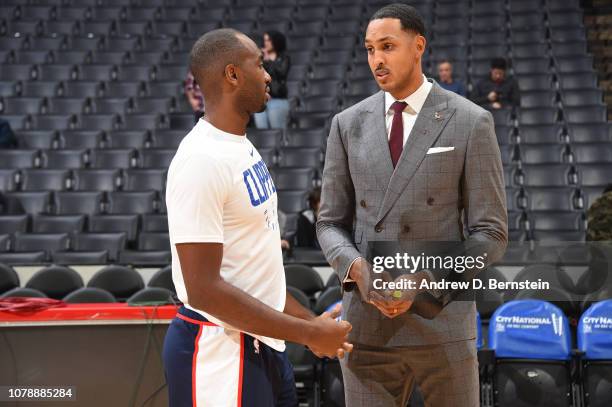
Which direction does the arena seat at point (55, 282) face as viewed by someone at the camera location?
facing the viewer

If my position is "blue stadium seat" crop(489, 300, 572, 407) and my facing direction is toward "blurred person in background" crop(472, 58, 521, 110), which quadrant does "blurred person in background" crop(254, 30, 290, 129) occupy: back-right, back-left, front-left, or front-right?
front-left

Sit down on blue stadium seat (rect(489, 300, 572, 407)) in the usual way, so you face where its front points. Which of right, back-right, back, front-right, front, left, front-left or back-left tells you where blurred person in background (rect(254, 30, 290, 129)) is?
back-right

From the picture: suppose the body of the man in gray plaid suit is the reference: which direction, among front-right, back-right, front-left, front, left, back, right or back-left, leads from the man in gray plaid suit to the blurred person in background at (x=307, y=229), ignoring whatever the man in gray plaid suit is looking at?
back-right

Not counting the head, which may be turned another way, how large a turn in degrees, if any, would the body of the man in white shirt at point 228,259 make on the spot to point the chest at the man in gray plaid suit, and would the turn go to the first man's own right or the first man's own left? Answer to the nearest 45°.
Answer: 0° — they already face them

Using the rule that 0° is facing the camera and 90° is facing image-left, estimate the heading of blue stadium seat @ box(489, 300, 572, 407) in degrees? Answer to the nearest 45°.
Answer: approximately 0°

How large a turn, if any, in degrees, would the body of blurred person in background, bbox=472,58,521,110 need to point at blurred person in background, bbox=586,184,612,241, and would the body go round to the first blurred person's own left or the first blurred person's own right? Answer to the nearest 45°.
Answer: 0° — they already face them

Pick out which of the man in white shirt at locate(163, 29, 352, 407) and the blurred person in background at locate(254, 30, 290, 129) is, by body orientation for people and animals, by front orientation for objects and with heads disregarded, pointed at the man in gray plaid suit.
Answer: the man in white shirt

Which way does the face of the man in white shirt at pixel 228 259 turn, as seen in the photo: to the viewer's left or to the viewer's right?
to the viewer's right

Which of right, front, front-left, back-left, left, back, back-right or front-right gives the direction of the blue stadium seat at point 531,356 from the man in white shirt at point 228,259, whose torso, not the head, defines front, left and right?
front-left

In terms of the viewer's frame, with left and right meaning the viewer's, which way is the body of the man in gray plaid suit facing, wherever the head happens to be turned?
facing the viewer and to the left of the viewer

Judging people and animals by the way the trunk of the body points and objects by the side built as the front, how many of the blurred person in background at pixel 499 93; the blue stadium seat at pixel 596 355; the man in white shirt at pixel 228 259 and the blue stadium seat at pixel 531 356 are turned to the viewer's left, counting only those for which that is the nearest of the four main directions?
0

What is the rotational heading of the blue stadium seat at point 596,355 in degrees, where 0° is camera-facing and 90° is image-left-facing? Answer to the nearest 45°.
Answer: approximately 0°

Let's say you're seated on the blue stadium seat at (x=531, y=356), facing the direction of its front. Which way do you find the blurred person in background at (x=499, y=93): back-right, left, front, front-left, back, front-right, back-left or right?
back

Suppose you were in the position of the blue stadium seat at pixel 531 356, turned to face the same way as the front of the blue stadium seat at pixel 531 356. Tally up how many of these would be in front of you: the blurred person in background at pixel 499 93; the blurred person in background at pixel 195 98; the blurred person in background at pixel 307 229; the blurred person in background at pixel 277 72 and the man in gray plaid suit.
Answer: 1

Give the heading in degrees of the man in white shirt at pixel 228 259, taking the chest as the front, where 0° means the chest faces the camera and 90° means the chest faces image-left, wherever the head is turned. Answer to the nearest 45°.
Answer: approximately 270°
